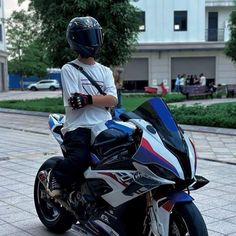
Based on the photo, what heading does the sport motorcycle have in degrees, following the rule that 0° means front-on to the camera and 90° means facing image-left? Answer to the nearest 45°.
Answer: approximately 315°

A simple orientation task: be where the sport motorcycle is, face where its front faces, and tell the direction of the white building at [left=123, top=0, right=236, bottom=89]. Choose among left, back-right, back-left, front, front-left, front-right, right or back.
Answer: back-left

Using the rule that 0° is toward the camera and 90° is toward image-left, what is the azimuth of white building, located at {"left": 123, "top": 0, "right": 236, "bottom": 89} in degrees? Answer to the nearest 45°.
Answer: approximately 0°

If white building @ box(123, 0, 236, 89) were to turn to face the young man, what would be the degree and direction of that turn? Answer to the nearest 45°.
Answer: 0° — it already faces them

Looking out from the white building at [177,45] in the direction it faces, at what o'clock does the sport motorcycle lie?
The sport motorcycle is roughly at 12 o'clock from the white building.

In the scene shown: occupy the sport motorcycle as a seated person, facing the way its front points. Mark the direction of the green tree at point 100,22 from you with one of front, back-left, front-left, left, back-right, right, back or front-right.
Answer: back-left

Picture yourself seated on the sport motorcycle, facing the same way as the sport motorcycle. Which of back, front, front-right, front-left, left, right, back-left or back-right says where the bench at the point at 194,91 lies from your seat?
back-left
